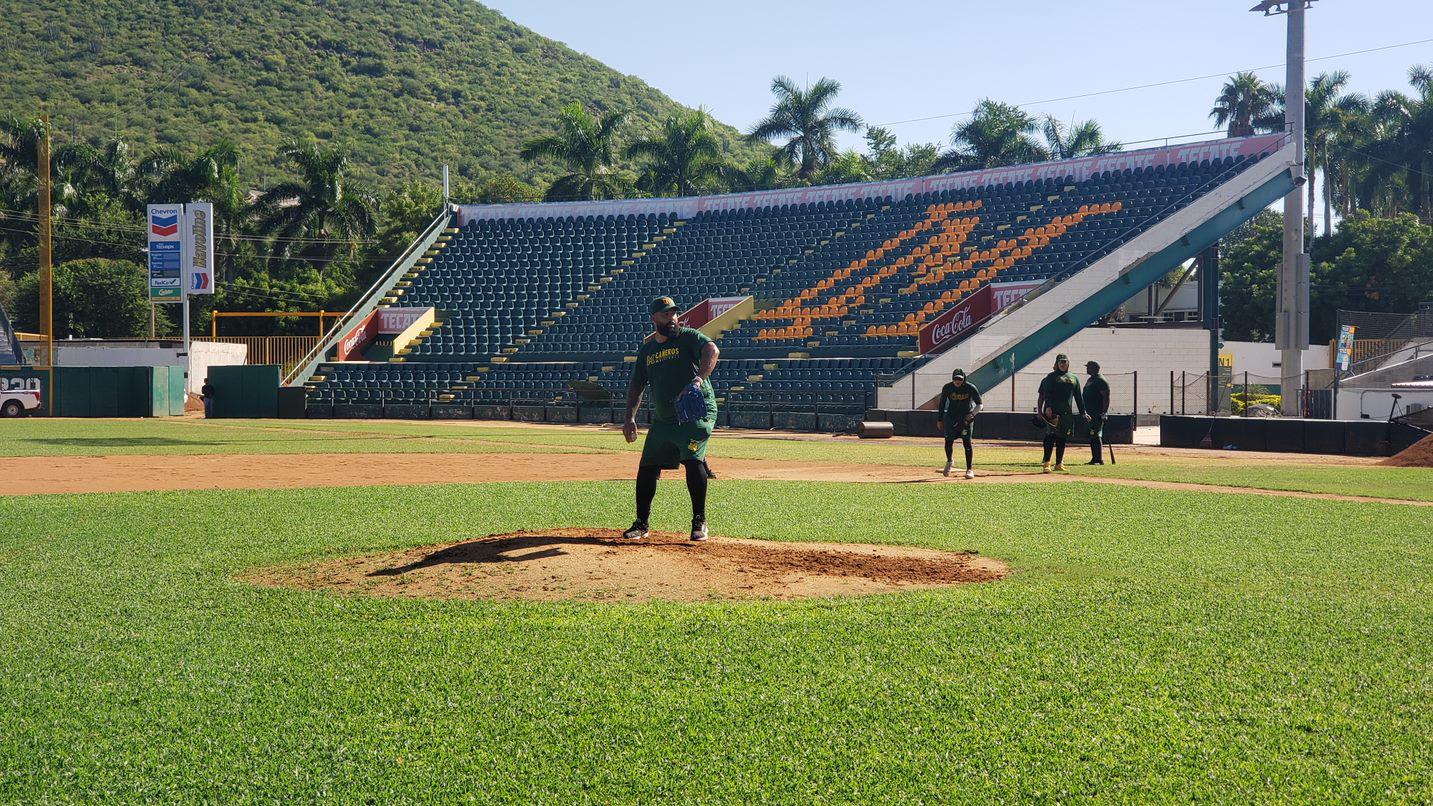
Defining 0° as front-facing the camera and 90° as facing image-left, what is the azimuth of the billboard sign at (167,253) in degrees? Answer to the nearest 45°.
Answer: approximately 0°

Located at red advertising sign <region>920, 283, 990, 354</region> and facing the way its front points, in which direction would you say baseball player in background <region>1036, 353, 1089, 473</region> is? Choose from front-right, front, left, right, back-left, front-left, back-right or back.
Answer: front-left

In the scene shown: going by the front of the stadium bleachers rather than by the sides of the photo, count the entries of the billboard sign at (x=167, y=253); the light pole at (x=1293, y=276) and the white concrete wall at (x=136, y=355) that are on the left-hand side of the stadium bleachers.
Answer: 1

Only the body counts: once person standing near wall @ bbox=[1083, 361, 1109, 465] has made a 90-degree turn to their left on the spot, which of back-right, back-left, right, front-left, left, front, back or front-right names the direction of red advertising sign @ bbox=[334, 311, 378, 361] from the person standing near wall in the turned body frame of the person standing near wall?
back

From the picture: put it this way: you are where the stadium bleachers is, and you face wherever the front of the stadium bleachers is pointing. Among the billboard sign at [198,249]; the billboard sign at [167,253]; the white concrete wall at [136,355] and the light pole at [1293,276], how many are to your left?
1

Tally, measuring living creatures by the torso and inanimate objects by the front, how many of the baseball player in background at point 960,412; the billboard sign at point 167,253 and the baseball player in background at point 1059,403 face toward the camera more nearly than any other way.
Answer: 3

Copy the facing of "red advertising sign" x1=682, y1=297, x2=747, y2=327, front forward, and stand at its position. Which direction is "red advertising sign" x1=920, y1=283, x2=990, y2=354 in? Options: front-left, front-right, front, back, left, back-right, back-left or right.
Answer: left

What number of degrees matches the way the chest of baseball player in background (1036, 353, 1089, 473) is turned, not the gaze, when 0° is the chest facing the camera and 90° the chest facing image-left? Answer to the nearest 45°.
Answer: approximately 0°

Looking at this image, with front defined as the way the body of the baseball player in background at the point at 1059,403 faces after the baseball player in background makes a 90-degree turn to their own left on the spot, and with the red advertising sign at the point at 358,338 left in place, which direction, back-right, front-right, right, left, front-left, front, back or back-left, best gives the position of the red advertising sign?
back-left
